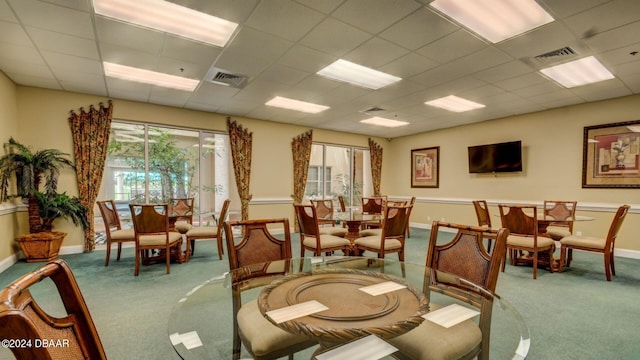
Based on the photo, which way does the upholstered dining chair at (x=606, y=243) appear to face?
to the viewer's left

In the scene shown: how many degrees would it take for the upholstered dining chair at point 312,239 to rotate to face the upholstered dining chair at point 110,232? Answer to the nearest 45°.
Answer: approximately 135° to its left

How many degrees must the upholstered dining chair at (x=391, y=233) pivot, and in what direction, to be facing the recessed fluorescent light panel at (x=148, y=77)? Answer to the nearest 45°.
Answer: approximately 45° to its left

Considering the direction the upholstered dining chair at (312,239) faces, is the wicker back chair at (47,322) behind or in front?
behind

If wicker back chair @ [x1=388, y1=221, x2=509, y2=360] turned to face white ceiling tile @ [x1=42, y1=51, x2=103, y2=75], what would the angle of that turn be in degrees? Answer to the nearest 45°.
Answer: approximately 45° to its right

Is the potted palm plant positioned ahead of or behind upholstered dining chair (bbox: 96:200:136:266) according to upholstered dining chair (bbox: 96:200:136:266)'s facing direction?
behind

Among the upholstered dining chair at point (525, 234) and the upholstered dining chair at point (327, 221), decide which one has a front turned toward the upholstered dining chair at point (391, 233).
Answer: the upholstered dining chair at point (327, 221)

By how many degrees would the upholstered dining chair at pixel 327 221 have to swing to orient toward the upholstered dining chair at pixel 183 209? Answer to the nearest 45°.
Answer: approximately 135° to its right

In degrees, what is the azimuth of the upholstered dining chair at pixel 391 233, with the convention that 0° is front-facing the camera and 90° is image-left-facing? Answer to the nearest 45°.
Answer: approximately 135°

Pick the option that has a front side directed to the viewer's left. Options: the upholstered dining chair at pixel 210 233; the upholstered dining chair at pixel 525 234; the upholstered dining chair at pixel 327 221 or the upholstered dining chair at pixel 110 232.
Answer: the upholstered dining chair at pixel 210 233

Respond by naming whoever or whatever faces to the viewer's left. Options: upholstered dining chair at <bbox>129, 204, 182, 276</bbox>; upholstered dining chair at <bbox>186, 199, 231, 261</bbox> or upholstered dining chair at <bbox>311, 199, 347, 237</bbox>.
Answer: upholstered dining chair at <bbox>186, 199, 231, 261</bbox>

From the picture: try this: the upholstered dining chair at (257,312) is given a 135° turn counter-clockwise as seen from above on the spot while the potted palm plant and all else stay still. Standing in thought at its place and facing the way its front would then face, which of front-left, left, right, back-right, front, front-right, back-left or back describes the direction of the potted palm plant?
front-left
